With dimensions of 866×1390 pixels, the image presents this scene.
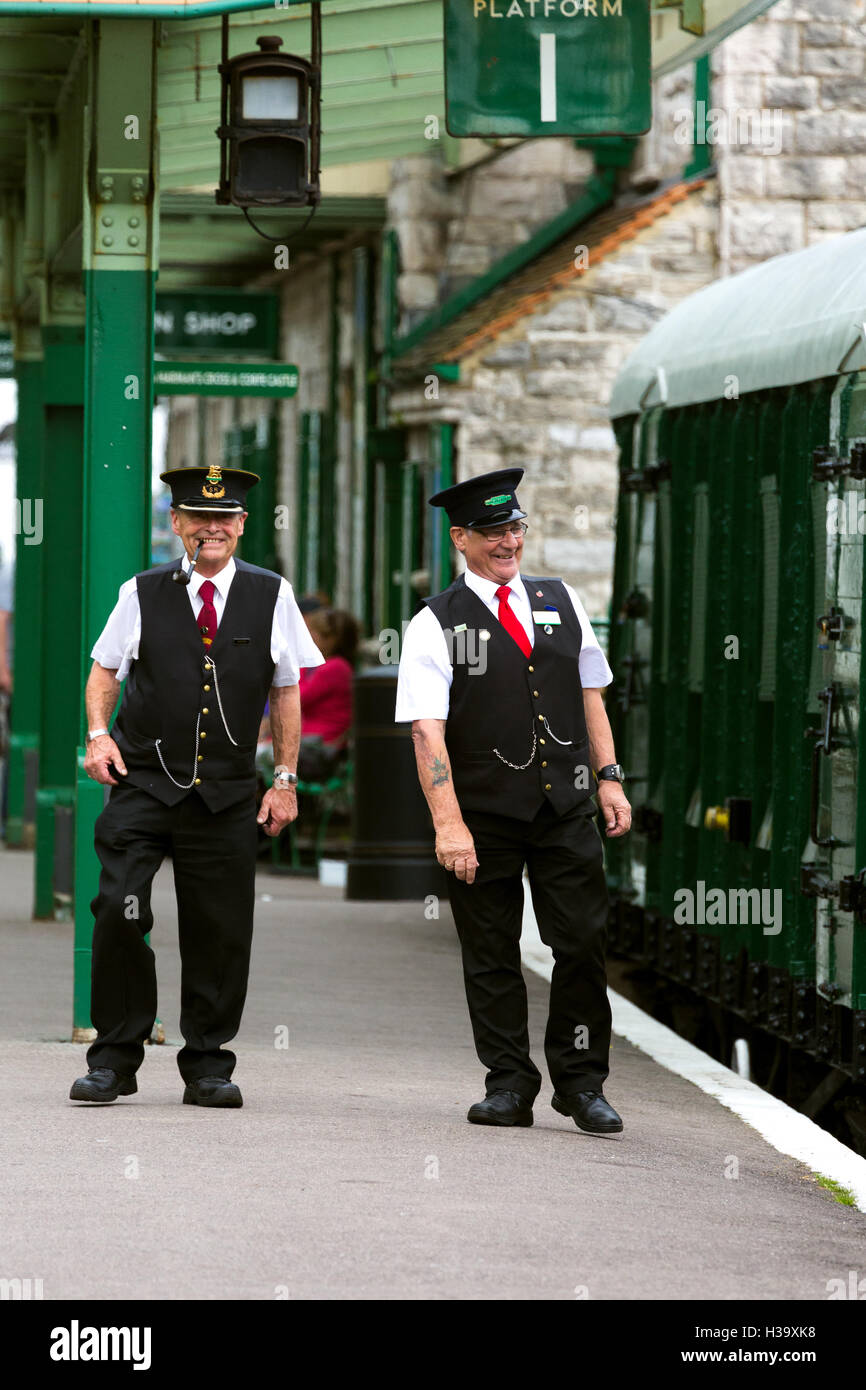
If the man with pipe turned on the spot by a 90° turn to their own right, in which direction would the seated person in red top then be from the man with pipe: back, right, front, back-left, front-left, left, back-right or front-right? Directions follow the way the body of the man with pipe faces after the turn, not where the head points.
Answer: right

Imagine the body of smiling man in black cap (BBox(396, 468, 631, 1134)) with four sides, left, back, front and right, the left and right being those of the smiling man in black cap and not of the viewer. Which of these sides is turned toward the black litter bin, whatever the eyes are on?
back

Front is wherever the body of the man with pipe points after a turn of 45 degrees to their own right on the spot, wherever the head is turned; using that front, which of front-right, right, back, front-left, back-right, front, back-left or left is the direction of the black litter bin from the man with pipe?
back-right

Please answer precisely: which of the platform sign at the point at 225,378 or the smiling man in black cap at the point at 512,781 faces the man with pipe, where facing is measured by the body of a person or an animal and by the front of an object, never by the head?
the platform sign

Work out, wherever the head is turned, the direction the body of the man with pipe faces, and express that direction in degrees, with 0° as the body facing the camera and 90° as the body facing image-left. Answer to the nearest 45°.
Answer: approximately 0°
